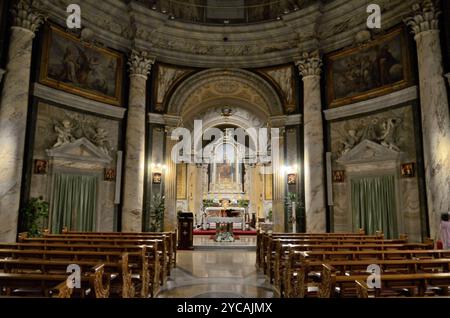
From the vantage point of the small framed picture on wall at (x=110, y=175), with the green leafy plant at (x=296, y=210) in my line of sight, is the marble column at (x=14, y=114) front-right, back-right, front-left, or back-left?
back-right

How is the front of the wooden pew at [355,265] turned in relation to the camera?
facing away from the viewer

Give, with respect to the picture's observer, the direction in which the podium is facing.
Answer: facing the viewer

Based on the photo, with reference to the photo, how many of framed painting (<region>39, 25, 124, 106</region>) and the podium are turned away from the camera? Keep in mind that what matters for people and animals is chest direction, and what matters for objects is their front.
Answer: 0

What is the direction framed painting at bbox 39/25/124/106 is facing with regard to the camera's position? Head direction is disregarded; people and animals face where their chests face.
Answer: facing the viewer and to the right of the viewer

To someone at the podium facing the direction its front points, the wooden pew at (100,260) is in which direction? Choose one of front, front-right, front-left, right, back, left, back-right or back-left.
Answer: front

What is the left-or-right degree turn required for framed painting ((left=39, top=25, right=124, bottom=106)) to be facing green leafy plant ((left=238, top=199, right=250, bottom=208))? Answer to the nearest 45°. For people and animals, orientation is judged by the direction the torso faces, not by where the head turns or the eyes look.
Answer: approximately 90° to its left

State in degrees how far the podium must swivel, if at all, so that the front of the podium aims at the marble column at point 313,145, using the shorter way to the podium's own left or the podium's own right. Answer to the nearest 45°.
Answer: approximately 90° to the podium's own left

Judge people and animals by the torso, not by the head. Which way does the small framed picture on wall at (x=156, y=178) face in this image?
toward the camera

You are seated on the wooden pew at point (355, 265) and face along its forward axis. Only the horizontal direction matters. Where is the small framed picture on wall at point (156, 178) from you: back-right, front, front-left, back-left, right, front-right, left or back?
front-left

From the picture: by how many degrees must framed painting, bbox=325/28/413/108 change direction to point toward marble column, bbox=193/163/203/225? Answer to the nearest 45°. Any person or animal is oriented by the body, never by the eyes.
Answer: approximately 90° to its right

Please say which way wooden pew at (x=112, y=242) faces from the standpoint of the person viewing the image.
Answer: facing away from the viewer
